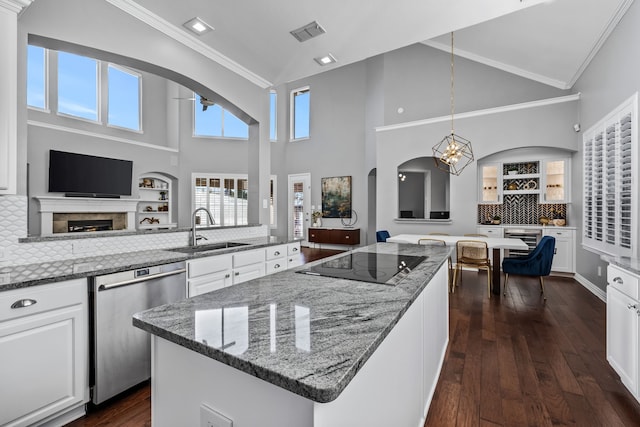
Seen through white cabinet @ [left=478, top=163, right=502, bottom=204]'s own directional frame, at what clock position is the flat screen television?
The flat screen television is roughly at 2 o'clock from the white cabinet.

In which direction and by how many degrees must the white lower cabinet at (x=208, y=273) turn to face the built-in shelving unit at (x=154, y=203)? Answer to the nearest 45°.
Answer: approximately 135° to its left

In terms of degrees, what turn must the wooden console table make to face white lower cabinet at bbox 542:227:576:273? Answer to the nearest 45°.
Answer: approximately 45° to its left

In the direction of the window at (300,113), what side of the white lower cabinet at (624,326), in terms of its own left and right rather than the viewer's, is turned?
right

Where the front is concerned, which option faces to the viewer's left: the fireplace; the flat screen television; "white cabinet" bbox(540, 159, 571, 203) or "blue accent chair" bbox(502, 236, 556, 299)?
the blue accent chair

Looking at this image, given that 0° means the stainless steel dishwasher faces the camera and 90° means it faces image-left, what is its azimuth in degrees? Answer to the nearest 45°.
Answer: approximately 315°

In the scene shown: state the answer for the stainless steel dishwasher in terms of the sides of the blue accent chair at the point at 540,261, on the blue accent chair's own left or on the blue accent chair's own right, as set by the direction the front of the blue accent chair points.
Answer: on the blue accent chair's own left

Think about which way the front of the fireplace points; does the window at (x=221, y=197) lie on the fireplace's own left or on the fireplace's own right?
on the fireplace's own left
